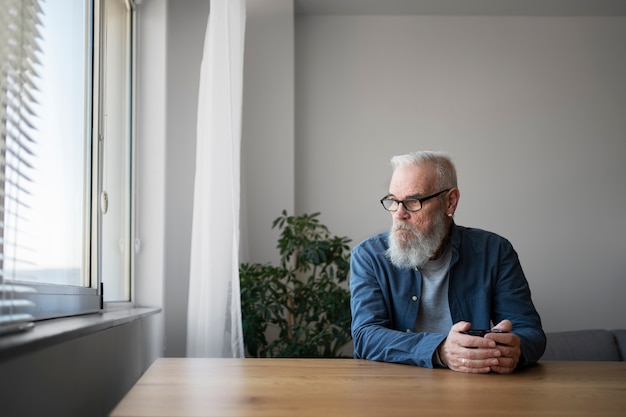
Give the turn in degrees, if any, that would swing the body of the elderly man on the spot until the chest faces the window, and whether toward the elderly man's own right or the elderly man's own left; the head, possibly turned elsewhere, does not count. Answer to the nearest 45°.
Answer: approximately 45° to the elderly man's own right

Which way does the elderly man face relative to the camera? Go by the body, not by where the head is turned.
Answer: toward the camera

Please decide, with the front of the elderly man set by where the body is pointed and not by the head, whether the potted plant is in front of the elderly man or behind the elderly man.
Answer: behind

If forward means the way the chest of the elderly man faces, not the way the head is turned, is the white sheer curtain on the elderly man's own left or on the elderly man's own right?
on the elderly man's own right

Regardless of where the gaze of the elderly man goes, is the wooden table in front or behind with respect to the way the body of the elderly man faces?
in front

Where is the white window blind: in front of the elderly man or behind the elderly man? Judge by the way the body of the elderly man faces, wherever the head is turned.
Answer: in front
